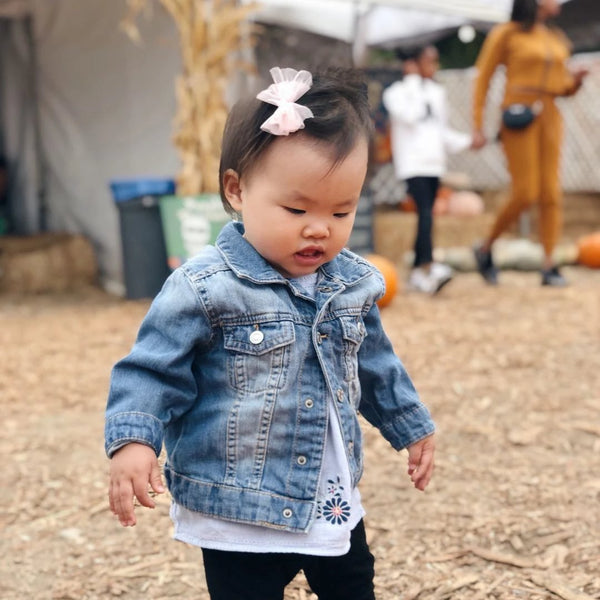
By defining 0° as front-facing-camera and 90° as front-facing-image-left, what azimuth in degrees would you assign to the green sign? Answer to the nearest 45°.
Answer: approximately 0°

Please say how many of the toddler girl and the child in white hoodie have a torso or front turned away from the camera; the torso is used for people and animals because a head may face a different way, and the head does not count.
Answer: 0

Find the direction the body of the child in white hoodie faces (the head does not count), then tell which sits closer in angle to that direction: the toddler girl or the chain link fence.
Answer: the toddler girl

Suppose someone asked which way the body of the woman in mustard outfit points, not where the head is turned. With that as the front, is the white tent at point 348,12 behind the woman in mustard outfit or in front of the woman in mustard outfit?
behind

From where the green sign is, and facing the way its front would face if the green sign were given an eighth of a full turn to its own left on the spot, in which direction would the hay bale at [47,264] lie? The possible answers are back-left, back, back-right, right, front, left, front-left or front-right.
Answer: back

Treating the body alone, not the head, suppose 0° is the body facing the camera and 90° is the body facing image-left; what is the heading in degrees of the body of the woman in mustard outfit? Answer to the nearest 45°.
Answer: approximately 315°

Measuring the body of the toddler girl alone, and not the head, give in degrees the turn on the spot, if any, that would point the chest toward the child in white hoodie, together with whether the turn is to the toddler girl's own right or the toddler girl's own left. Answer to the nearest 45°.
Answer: approximately 135° to the toddler girl's own left

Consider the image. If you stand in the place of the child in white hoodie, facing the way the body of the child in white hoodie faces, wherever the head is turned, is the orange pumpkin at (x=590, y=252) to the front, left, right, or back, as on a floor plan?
left
